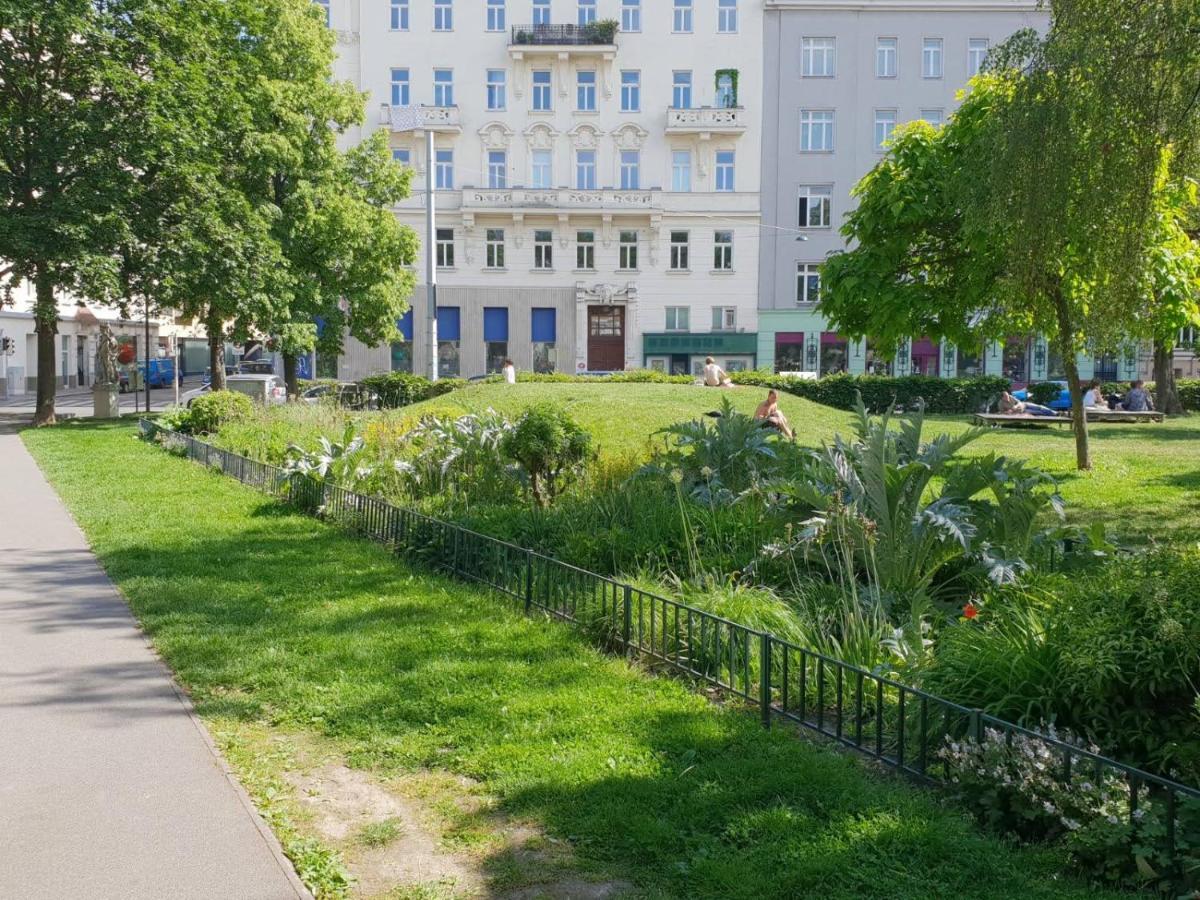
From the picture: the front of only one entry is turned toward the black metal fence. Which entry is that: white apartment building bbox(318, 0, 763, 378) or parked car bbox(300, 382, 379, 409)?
the white apartment building

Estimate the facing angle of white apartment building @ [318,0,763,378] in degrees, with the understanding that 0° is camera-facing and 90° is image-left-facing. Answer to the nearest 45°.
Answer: approximately 0°

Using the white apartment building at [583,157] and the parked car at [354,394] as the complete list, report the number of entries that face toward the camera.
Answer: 1

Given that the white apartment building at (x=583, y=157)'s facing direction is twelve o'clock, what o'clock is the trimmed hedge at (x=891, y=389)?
The trimmed hedge is roughly at 11 o'clock from the white apartment building.

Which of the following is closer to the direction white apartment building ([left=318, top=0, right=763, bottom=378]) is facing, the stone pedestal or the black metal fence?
the black metal fence

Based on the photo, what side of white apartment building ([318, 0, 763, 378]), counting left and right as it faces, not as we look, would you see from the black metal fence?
front

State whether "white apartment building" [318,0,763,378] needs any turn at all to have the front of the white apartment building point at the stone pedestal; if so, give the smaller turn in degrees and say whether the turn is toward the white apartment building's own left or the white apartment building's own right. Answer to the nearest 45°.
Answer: approximately 45° to the white apartment building's own right

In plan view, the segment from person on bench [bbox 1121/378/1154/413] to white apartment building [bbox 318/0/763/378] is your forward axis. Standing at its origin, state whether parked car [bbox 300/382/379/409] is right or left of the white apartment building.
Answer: left
